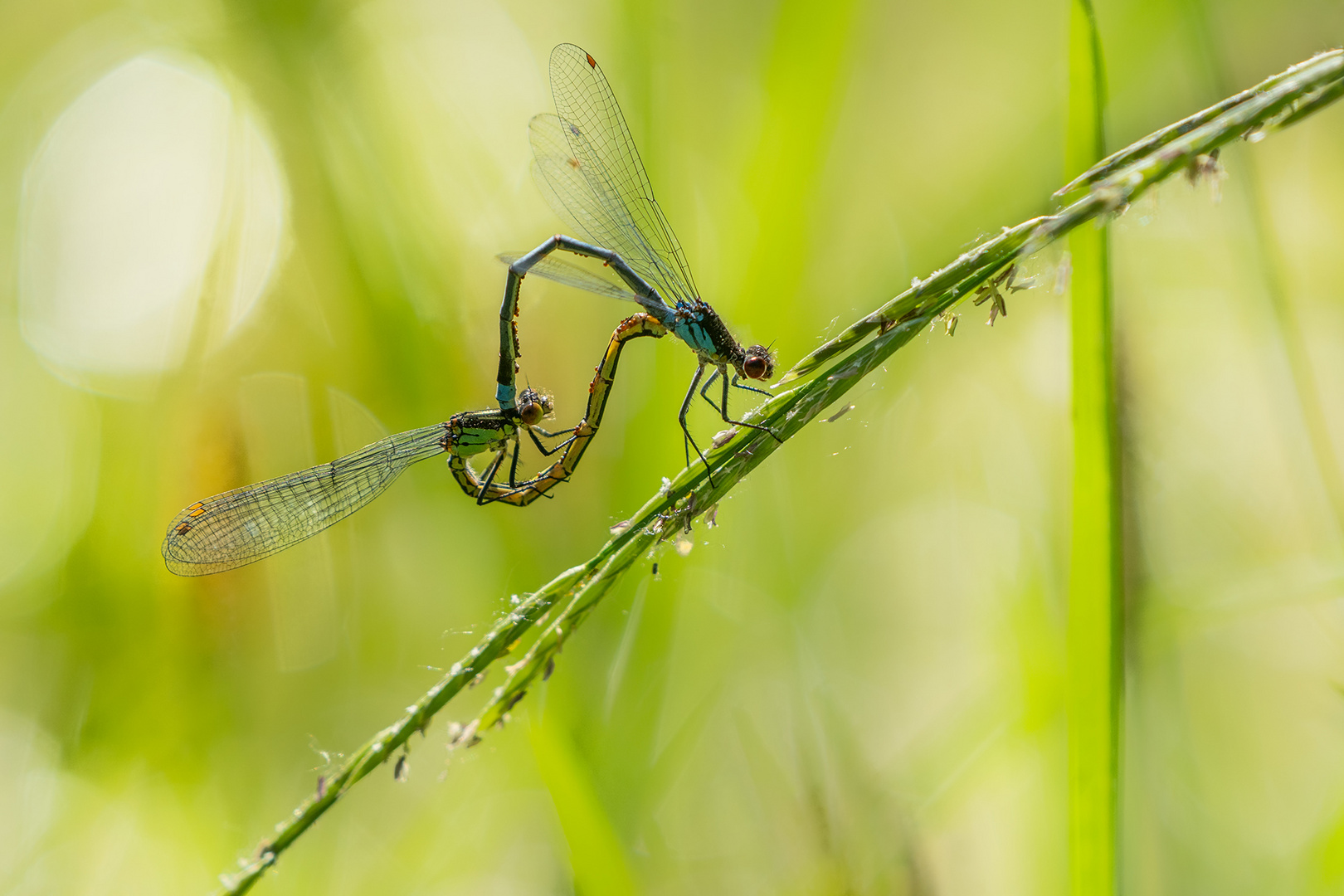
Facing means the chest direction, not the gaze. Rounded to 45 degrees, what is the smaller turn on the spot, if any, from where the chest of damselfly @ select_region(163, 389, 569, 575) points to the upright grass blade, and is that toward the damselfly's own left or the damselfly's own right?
approximately 45° to the damselfly's own right

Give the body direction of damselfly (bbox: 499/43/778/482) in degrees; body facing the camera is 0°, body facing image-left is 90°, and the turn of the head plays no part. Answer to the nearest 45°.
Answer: approximately 270°

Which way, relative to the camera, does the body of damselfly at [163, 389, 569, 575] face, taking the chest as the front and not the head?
to the viewer's right
